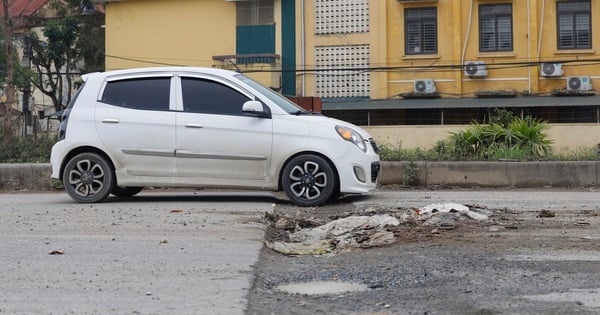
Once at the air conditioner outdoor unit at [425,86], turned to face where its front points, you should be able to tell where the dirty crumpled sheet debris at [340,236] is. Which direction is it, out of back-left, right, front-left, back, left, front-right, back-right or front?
front

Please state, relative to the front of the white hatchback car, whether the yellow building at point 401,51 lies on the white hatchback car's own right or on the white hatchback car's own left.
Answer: on the white hatchback car's own left

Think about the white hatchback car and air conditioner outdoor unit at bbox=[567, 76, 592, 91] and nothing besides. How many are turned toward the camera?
1

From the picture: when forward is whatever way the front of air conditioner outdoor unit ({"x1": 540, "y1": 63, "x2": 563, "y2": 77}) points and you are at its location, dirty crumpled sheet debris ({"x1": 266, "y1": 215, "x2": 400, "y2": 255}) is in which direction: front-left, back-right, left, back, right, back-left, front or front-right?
front

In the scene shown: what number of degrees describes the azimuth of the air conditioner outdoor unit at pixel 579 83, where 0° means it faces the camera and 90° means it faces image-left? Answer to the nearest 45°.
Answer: approximately 0°

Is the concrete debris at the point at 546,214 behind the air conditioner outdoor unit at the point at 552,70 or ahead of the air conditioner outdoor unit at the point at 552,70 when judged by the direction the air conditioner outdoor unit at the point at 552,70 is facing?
ahead

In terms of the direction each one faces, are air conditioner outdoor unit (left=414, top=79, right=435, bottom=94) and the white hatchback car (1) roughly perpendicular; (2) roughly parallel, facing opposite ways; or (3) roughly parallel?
roughly perpendicular

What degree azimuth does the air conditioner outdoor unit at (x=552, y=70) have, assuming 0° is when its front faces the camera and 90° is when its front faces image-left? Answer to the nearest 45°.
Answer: approximately 0°

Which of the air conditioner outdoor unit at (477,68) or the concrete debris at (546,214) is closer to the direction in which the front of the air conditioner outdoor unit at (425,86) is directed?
the concrete debris

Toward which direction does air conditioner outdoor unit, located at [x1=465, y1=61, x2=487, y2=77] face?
toward the camera

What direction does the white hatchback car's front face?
to the viewer's right

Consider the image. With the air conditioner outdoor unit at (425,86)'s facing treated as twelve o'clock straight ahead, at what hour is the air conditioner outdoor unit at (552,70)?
the air conditioner outdoor unit at (552,70) is roughly at 9 o'clock from the air conditioner outdoor unit at (425,86).

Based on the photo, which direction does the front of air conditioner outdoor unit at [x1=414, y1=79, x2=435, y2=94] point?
toward the camera

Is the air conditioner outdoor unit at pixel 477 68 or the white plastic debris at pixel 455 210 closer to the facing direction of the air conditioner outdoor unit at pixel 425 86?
the white plastic debris

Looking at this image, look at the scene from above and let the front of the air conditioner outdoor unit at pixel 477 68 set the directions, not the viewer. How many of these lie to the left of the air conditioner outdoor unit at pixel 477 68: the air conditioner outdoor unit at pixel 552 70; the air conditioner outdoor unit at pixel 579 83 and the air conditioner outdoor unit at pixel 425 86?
2

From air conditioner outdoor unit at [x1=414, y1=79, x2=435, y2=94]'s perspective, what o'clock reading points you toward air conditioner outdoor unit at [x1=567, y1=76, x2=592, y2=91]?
air conditioner outdoor unit at [x1=567, y1=76, x2=592, y2=91] is roughly at 9 o'clock from air conditioner outdoor unit at [x1=414, y1=79, x2=435, y2=94].
